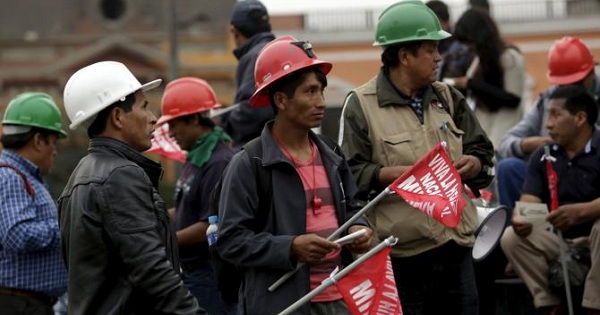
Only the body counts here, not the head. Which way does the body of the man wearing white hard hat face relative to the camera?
to the viewer's right

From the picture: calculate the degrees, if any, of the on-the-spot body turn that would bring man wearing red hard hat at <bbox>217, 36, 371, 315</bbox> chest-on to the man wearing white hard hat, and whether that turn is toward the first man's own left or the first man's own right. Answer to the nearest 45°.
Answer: approximately 90° to the first man's own right

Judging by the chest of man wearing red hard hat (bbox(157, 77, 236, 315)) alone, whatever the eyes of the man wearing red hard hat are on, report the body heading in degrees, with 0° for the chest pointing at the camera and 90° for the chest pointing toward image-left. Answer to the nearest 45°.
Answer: approximately 90°

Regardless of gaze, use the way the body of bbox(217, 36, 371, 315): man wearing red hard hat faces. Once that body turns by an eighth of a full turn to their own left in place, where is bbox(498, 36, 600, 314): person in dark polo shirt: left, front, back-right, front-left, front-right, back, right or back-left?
front-left

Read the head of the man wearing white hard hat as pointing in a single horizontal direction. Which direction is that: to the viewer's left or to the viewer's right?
to the viewer's right

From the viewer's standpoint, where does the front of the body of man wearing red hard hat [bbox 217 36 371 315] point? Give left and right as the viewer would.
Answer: facing the viewer and to the right of the viewer

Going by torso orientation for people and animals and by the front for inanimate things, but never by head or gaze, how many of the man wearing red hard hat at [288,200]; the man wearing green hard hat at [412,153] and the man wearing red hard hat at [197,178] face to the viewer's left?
1

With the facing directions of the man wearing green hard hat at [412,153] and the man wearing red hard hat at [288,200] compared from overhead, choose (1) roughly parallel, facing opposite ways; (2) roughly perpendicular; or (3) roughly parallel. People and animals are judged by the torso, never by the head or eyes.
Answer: roughly parallel

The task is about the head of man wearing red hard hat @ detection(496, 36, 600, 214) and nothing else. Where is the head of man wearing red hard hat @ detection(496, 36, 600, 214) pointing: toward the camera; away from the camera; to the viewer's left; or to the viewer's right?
to the viewer's left

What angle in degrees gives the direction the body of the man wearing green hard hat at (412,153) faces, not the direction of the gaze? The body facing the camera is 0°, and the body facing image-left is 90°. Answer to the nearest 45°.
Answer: approximately 315°
